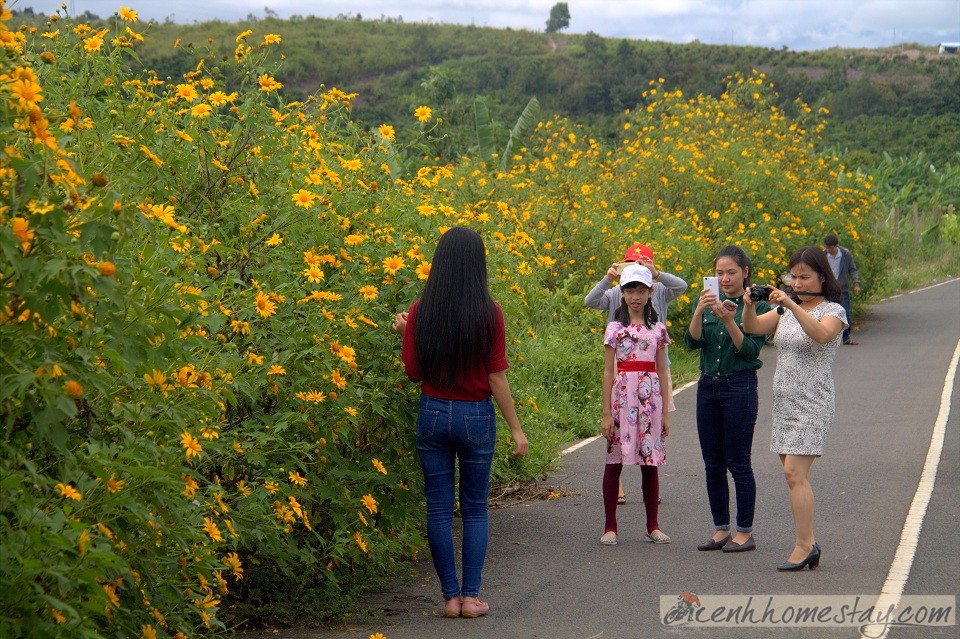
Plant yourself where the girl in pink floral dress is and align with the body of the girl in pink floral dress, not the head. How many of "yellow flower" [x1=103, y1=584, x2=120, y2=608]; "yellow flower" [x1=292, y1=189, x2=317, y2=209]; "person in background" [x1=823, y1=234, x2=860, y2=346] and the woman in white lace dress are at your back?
1

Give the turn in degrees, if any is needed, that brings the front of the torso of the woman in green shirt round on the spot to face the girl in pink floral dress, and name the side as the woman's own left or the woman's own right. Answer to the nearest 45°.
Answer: approximately 45° to the woman's own right

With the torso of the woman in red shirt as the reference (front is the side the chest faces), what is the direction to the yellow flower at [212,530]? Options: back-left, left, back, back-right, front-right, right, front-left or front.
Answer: back-left

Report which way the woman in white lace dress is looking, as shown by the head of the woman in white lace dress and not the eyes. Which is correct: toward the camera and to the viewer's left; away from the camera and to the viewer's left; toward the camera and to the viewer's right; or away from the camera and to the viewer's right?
toward the camera and to the viewer's left

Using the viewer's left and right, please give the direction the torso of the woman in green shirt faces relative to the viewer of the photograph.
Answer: facing the viewer and to the left of the viewer

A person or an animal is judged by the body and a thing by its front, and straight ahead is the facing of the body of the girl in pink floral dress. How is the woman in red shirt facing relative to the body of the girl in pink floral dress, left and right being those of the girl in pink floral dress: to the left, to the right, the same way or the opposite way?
the opposite way

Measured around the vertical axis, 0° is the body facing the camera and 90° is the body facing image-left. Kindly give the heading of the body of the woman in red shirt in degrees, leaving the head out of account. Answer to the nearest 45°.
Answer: approximately 180°

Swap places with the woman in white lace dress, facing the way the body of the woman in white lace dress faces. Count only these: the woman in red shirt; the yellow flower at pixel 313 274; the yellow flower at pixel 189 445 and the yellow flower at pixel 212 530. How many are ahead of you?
4

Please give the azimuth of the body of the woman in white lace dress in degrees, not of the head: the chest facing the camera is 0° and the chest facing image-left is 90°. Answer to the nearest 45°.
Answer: approximately 45°

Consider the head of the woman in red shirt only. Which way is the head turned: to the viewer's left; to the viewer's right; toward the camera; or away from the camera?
away from the camera

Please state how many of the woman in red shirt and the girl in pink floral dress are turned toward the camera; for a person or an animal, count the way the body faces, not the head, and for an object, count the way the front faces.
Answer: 1

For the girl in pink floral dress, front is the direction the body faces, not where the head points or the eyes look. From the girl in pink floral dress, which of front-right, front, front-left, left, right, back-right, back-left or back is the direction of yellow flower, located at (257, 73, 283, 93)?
front-right

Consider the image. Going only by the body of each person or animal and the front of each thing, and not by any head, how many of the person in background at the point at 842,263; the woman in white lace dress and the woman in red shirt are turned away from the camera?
1

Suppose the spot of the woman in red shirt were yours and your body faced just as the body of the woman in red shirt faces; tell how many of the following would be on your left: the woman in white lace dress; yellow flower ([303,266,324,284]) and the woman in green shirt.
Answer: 1

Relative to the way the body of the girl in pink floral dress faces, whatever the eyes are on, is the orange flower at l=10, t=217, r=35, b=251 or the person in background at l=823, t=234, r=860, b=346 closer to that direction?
the orange flower
